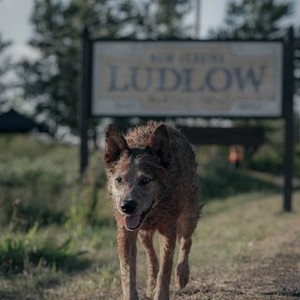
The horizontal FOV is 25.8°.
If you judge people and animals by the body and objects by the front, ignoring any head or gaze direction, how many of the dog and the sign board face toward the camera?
2

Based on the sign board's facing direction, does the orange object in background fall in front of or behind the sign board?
behind

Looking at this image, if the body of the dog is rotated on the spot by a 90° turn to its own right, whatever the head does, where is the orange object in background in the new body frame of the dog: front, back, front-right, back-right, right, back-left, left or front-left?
right

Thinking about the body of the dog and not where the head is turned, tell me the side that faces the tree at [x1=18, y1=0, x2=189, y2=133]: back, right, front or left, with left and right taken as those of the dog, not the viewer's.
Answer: back

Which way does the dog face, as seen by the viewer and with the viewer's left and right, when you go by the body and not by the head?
facing the viewer

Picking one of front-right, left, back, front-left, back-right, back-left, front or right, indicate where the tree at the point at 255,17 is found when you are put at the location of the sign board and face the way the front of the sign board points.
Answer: back

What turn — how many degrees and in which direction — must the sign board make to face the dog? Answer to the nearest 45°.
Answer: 0° — it already faces it

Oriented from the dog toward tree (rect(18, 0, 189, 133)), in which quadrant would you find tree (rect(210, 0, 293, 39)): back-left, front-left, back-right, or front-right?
front-right

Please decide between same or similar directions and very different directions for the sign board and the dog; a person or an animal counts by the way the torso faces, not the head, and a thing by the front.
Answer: same or similar directions

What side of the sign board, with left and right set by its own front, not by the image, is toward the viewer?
front

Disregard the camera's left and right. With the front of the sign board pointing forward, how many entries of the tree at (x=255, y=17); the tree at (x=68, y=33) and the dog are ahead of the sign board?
1

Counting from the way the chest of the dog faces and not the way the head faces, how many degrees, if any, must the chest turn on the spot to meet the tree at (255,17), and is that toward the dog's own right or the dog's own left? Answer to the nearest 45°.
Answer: approximately 180°

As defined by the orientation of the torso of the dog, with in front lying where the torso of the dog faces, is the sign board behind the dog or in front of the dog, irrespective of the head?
behind
